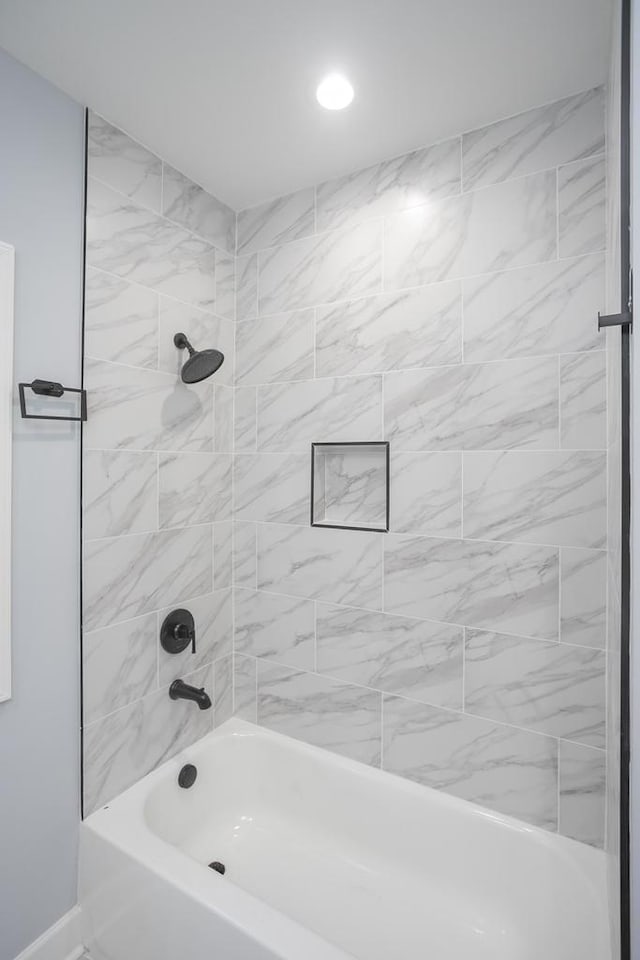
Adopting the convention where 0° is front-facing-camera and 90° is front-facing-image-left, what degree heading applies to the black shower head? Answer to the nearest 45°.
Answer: approximately 315°
